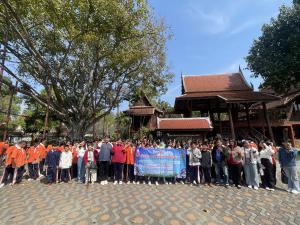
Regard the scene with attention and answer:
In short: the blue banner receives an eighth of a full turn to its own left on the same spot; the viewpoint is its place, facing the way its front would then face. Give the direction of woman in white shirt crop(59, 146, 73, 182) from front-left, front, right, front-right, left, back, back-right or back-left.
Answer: back-right

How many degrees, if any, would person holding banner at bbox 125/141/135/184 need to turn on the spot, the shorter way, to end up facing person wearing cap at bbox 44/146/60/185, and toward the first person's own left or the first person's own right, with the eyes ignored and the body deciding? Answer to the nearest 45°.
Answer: approximately 90° to the first person's own right

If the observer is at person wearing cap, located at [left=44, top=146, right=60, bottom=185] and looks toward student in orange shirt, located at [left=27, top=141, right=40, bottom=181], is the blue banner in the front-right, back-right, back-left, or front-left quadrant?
back-right

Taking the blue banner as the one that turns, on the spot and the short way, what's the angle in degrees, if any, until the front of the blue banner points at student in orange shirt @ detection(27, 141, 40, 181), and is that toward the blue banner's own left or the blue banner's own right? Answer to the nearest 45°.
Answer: approximately 90° to the blue banner's own right

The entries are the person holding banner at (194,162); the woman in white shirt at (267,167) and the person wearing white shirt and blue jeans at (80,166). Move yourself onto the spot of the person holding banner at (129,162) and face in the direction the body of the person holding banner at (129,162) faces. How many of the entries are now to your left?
2

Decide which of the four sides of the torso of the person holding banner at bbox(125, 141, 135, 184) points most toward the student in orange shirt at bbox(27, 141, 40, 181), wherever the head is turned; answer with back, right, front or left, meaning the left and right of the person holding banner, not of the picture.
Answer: right

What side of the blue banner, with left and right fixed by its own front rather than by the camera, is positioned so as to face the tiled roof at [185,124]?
back

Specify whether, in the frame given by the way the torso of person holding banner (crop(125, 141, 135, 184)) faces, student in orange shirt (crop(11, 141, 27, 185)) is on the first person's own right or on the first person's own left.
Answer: on the first person's own right

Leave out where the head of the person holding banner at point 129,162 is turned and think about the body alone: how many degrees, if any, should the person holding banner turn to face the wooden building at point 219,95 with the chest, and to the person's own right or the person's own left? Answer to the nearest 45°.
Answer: approximately 135° to the person's own left

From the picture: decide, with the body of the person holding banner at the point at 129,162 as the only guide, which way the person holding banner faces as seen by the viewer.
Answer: toward the camera

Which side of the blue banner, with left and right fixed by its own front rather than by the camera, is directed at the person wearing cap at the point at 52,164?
right

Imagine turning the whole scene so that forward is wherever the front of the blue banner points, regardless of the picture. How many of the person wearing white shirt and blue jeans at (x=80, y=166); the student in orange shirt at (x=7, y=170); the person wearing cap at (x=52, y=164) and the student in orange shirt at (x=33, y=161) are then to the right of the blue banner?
4

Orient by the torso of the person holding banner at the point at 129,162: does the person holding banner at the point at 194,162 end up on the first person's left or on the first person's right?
on the first person's left

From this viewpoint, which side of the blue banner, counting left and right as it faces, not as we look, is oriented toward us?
front
